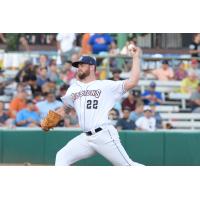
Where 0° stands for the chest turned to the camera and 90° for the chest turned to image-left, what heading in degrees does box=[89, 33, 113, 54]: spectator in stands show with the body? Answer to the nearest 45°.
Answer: approximately 0°

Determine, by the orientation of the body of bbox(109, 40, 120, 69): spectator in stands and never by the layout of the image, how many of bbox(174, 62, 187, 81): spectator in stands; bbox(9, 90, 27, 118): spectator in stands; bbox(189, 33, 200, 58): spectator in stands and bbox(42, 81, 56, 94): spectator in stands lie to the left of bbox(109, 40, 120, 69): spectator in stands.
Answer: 2

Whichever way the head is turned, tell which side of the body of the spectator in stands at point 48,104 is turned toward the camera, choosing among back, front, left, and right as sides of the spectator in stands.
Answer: front

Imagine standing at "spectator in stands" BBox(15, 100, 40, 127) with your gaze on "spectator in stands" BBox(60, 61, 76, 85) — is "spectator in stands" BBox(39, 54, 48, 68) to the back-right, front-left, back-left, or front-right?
front-left

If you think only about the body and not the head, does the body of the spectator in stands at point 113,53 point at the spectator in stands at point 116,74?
yes

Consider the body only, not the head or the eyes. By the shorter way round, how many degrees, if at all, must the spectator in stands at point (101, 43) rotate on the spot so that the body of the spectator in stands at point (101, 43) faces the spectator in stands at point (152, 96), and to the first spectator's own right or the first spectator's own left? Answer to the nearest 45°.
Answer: approximately 45° to the first spectator's own left

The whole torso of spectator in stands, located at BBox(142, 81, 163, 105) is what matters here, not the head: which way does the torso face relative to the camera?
toward the camera

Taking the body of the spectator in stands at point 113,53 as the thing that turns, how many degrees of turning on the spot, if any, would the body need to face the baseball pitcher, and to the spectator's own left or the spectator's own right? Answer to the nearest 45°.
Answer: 0° — they already face them

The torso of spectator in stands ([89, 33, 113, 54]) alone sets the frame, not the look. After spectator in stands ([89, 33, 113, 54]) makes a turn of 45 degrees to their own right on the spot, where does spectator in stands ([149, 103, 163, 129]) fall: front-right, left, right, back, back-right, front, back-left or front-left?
left

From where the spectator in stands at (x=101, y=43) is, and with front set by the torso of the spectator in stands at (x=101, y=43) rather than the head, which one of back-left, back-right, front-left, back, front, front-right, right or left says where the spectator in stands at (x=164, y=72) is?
left

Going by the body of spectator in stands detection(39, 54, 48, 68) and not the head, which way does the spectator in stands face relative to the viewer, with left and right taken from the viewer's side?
facing the viewer

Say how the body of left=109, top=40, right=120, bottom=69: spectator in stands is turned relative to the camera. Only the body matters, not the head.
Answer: toward the camera

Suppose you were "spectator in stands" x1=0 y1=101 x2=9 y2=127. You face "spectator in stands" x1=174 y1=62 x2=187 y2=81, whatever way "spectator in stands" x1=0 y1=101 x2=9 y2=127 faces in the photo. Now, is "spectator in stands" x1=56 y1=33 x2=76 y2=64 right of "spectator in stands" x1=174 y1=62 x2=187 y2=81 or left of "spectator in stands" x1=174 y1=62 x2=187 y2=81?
left
